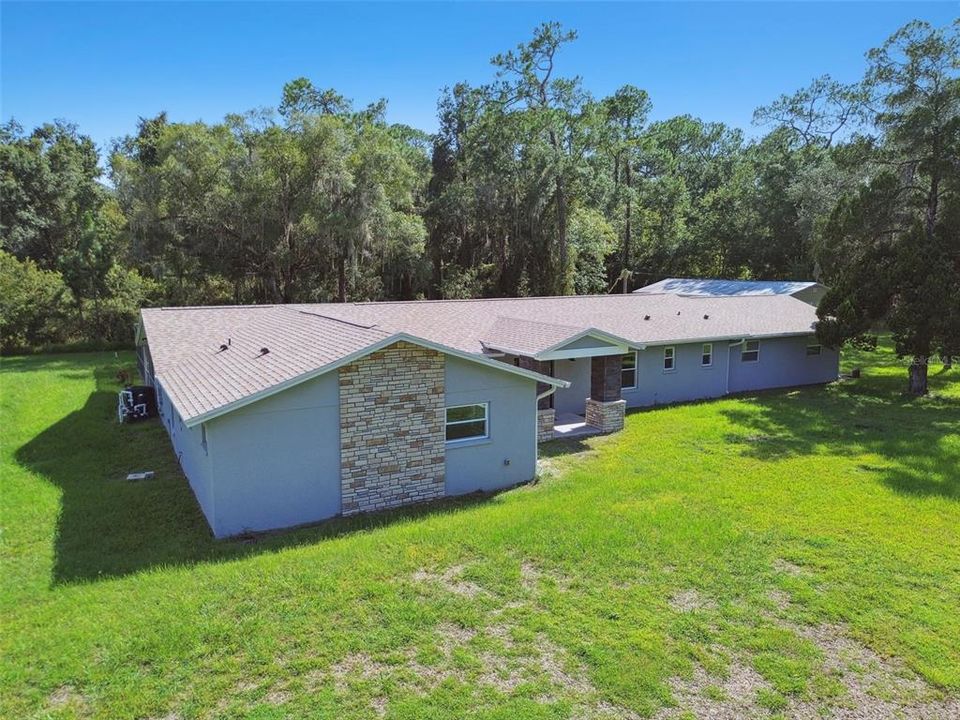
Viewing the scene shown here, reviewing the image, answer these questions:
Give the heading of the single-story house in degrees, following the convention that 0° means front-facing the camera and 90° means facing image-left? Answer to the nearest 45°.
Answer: approximately 315°
